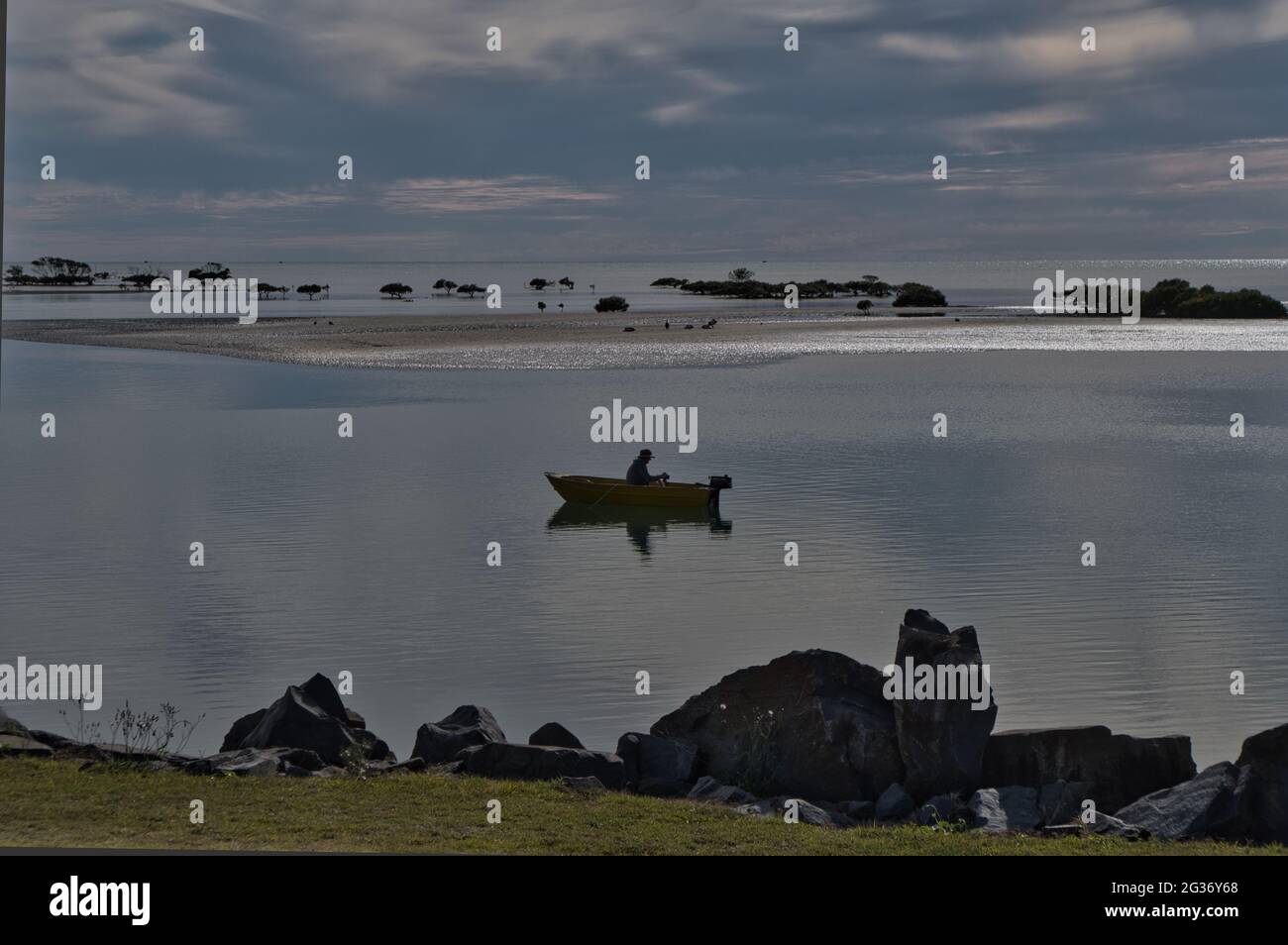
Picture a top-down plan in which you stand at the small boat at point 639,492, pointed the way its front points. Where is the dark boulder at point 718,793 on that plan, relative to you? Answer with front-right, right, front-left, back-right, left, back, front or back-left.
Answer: left

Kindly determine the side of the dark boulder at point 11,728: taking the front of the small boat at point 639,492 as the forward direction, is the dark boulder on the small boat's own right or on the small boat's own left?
on the small boat's own left

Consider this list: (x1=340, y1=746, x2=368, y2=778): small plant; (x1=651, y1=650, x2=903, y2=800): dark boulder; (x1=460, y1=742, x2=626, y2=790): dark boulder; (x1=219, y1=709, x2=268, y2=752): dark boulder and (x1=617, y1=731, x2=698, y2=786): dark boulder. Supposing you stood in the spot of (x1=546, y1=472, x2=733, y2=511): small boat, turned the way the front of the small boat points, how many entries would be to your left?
5

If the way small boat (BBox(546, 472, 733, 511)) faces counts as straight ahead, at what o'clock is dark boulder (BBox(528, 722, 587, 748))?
The dark boulder is roughly at 9 o'clock from the small boat.

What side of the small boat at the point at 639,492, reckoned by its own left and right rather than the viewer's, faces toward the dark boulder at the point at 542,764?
left

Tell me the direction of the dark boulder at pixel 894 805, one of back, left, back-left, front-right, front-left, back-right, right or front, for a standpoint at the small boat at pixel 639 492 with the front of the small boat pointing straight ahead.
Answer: left

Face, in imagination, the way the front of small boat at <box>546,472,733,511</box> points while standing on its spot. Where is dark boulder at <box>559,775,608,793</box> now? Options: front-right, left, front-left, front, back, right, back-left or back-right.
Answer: left

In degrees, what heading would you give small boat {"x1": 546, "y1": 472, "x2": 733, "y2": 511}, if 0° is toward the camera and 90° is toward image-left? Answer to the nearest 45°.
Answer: approximately 90°

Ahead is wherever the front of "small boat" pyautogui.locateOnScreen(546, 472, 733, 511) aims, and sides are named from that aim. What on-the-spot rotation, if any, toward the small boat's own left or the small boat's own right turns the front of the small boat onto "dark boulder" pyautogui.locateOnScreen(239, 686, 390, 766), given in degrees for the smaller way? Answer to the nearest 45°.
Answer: approximately 90° to the small boat's own left

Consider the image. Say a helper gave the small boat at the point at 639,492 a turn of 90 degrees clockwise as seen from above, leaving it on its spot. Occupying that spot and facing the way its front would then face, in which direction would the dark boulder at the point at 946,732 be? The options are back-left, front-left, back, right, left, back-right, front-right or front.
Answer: back

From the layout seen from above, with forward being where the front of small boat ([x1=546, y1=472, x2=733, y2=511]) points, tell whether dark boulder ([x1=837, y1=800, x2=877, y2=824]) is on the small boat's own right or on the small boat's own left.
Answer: on the small boat's own left
